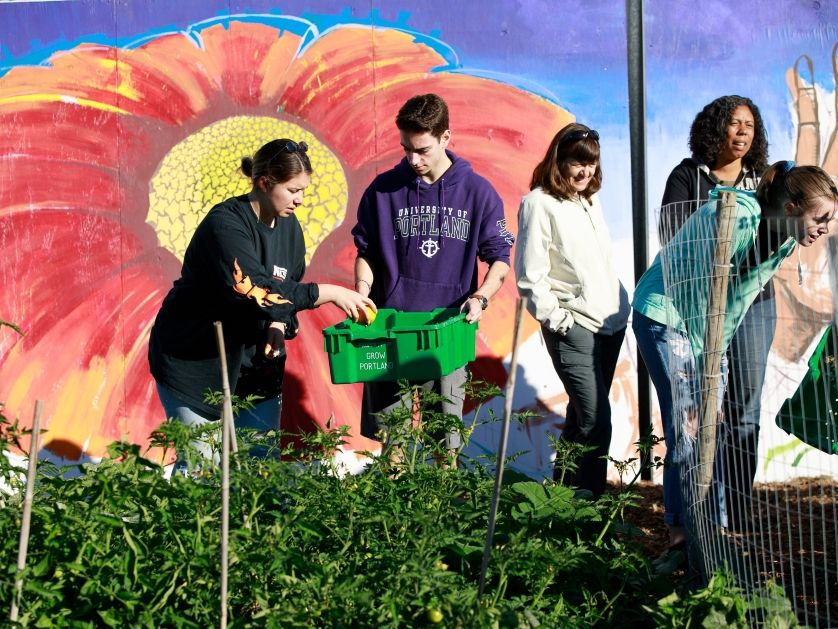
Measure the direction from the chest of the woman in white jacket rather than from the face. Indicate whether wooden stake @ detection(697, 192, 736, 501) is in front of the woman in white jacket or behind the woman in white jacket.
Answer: in front

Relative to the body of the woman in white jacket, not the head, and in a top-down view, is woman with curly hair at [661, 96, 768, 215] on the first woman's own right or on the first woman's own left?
on the first woman's own left

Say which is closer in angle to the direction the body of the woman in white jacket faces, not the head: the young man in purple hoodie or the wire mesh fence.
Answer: the wire mesh fence

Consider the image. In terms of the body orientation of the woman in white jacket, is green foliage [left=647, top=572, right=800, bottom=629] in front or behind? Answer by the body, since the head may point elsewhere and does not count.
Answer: in front

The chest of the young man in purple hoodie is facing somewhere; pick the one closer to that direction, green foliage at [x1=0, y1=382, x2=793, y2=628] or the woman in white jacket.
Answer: the green foliage

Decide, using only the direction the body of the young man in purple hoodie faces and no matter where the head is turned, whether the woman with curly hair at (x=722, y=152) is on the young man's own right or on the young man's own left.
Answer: on the young man's own left

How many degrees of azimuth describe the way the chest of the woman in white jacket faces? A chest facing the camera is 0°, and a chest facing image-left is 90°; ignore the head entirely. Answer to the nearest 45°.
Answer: approximately 315°

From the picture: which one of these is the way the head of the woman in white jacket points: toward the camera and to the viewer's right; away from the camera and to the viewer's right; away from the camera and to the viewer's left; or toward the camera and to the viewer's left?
toward the camera and to the viewer's right

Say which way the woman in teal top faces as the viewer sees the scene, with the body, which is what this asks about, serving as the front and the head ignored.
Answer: to the viewer's right

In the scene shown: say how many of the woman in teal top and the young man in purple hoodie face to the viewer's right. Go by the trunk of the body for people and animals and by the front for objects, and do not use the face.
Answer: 1

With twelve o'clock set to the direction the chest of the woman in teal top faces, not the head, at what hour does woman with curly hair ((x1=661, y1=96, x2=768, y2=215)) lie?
The woman with curly hair is roughly at 9 o'clock from the woman in teal top.

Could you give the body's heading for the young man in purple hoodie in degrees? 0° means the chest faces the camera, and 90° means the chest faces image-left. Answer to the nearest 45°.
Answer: approximately 0°

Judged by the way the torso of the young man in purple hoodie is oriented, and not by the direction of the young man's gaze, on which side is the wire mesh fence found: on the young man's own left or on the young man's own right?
on the young man's own left
